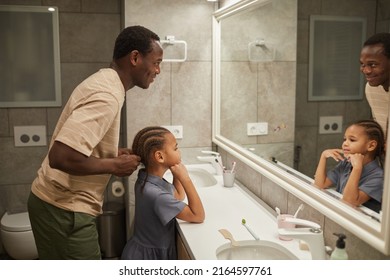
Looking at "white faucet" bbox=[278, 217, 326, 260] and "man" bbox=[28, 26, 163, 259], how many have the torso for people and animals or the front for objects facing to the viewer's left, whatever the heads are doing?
1

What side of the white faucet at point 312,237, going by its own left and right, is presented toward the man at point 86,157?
front

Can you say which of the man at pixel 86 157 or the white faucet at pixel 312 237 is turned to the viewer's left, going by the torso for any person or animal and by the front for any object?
the white faucet

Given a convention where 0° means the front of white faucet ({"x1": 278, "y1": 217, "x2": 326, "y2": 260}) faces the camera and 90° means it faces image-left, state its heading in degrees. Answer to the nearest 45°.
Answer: approximately 90°

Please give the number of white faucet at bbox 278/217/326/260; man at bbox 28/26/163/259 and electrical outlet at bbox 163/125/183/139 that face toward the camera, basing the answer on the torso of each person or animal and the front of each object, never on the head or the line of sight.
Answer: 1

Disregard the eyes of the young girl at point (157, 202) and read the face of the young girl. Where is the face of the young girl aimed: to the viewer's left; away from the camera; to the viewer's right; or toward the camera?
to the viewer's right

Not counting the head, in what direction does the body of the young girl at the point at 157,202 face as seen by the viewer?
to the viewer's right

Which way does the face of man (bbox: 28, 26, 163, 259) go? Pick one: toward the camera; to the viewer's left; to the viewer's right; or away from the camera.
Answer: to the viewer's right

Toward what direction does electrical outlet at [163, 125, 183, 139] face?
toward the camera

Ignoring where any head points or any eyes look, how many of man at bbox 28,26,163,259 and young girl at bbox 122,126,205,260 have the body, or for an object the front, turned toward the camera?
0

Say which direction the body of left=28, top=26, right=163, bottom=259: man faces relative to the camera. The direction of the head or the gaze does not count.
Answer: to the viewer's right
